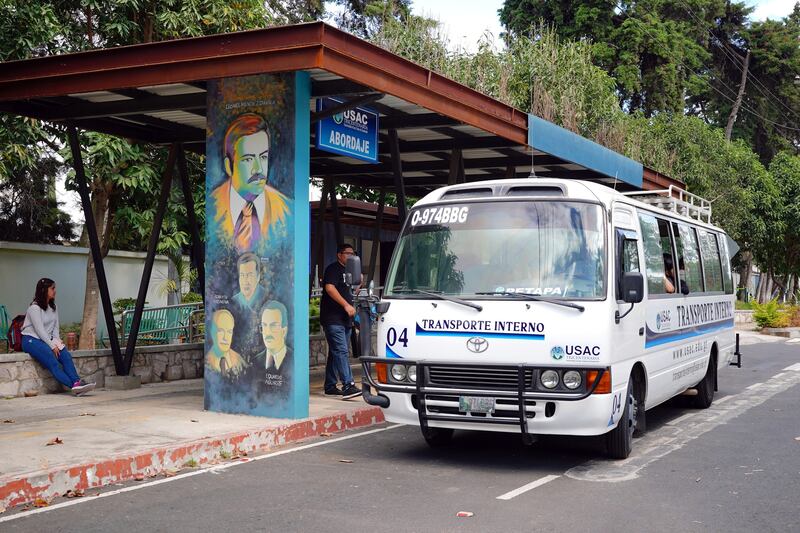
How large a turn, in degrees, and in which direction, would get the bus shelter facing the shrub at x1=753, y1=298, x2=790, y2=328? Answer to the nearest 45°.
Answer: approximately 90° to its left

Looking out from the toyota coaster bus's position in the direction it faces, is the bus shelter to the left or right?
on its right

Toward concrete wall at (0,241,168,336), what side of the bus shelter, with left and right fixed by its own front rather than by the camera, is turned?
back

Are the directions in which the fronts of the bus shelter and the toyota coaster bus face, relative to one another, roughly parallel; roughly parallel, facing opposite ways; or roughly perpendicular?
roughly perpendicular

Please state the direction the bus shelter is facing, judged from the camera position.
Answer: facing the viewer and to the right of the viewer

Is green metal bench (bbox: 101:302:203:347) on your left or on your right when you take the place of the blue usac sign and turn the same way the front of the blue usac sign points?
on your right

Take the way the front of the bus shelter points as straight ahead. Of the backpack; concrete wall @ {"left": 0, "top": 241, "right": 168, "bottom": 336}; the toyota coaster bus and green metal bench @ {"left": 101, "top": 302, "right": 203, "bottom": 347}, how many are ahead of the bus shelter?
1

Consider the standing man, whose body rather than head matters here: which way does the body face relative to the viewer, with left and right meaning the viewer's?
facing to the right of the viewer

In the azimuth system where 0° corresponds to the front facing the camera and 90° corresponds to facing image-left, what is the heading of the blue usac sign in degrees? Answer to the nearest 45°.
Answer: approximately 45°

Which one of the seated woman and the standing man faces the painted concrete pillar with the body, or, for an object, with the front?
the seated woman

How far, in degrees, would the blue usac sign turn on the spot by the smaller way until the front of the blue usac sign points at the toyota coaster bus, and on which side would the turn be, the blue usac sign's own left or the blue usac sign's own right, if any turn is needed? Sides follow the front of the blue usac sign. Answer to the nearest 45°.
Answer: approximately 90° to the blue usac sign's own left

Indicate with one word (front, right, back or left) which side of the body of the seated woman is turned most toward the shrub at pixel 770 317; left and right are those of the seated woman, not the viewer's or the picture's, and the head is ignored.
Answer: left

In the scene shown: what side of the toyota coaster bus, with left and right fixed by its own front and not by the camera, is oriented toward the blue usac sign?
right

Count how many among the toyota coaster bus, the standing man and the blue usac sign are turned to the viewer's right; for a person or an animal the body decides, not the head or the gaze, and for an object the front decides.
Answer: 1
